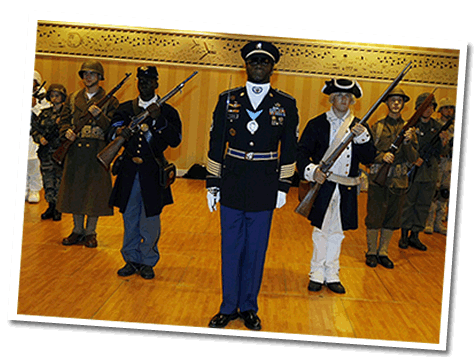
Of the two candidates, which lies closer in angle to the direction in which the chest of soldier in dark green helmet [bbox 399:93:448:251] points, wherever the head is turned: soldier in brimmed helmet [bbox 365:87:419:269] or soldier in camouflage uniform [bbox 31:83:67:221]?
the soldier in brimmed helmet

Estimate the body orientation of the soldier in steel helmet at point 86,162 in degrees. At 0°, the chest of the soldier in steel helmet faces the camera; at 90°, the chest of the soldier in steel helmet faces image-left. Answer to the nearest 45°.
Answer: approximately 0°

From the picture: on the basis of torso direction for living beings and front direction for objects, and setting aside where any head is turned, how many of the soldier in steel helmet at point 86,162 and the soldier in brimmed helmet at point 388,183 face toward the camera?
2

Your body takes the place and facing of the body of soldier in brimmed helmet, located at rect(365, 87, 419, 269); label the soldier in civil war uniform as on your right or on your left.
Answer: on your right

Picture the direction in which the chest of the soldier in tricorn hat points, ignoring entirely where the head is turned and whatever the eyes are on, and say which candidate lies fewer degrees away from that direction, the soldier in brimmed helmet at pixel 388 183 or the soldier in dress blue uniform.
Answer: the soldier in dress blue uniform

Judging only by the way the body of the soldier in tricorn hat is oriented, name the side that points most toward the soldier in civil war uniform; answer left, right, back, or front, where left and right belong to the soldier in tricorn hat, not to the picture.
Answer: right

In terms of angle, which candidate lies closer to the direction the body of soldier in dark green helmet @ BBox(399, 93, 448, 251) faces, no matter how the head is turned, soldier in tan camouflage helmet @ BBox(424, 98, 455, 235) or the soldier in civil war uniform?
the soldier in civil war uniform

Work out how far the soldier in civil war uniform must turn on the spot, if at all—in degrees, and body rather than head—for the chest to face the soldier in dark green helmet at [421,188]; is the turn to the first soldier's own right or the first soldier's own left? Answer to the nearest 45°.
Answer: approximately 135° to the first soldier's own left
